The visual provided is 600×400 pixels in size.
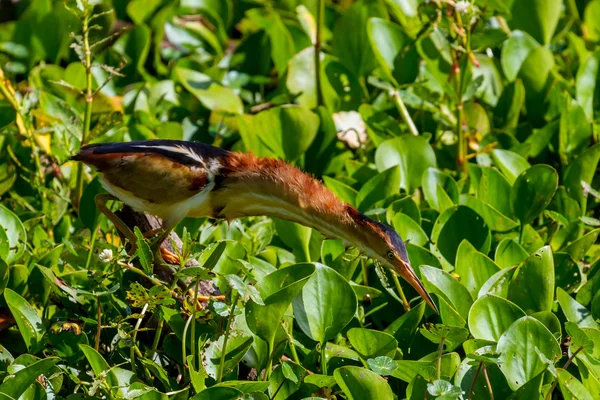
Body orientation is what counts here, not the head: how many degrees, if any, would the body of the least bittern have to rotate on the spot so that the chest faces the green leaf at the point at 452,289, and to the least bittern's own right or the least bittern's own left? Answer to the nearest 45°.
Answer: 0° — it already faces it

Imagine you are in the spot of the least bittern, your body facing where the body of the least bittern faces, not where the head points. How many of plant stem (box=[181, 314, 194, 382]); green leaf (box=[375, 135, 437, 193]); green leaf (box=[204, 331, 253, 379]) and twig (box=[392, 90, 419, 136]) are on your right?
2

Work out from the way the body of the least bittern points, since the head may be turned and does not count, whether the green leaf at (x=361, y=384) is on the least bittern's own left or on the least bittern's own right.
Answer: on the least bittern's own right

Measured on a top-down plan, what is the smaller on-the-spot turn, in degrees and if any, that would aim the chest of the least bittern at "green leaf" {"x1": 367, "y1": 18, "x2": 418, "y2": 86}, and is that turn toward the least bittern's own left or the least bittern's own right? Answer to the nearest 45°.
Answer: approximately 45° to the least bittern's own left

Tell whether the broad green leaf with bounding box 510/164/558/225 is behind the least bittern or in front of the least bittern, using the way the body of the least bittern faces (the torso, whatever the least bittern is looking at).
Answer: in front

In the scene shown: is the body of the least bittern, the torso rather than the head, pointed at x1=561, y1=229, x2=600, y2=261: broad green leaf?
yes

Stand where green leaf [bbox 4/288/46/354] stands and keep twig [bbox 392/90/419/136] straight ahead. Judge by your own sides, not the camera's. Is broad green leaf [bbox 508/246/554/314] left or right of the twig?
right

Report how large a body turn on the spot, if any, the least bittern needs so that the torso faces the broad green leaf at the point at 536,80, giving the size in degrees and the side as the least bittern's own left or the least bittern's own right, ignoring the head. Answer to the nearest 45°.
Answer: approximately 45° to the least bittern's own left

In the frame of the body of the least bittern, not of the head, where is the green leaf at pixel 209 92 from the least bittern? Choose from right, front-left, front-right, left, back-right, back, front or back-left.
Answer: left

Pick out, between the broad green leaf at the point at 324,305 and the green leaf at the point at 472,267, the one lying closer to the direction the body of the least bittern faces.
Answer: the green leaf

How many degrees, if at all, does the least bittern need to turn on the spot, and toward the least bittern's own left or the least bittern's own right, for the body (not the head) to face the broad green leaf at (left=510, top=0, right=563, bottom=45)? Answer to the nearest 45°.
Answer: approximately 45° to the least bittern's own left

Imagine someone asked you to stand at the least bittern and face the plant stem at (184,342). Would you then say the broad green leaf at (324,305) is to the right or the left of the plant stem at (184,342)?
left

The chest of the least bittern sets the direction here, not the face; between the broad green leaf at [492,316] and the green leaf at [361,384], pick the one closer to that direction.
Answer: the broad green leaf

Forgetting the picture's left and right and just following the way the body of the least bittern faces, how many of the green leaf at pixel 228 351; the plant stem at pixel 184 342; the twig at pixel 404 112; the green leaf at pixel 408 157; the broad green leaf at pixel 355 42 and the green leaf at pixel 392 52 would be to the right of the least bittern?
2

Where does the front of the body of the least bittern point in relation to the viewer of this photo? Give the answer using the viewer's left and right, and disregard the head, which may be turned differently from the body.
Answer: facing to the right of the viewer
